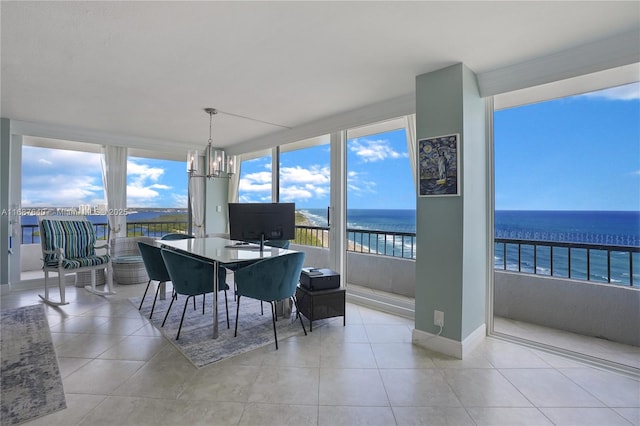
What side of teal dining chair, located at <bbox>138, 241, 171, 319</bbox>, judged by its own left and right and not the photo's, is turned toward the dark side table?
right

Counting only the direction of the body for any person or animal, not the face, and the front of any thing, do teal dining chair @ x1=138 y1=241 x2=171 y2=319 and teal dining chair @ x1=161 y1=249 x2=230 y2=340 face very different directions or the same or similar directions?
same or similar directions

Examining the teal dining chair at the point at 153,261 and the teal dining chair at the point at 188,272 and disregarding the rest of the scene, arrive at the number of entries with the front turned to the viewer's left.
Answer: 0

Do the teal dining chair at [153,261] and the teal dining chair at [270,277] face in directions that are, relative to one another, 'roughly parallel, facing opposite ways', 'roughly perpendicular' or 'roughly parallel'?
roughly perpendicular

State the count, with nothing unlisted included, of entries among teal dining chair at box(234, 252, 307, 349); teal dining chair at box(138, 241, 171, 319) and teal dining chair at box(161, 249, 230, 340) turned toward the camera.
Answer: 0

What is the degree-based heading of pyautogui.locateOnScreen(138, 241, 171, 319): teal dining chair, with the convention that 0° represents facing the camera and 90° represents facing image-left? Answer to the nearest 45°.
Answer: approximately 225°

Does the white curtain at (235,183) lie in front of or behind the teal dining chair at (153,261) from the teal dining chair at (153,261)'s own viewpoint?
in front

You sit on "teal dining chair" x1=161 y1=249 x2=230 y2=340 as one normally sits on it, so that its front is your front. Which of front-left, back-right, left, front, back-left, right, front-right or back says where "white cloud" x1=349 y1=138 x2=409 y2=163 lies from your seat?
front-right

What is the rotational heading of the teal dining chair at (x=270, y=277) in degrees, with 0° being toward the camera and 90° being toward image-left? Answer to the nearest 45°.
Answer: approximately 135°

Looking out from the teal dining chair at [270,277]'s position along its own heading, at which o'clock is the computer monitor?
The computer monitor is roughly at 1 o'clock from the teal dining chair.

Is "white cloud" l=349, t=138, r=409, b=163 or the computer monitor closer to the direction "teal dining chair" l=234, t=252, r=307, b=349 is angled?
the computer monitor

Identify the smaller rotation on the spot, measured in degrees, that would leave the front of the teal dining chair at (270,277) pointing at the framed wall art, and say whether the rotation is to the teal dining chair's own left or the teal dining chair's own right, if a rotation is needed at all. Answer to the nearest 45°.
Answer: approximately 135° to the teal dining chair's own right

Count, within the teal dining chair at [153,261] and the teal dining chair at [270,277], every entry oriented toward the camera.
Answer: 0

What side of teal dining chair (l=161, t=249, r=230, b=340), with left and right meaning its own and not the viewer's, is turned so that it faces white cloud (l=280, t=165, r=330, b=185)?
front
